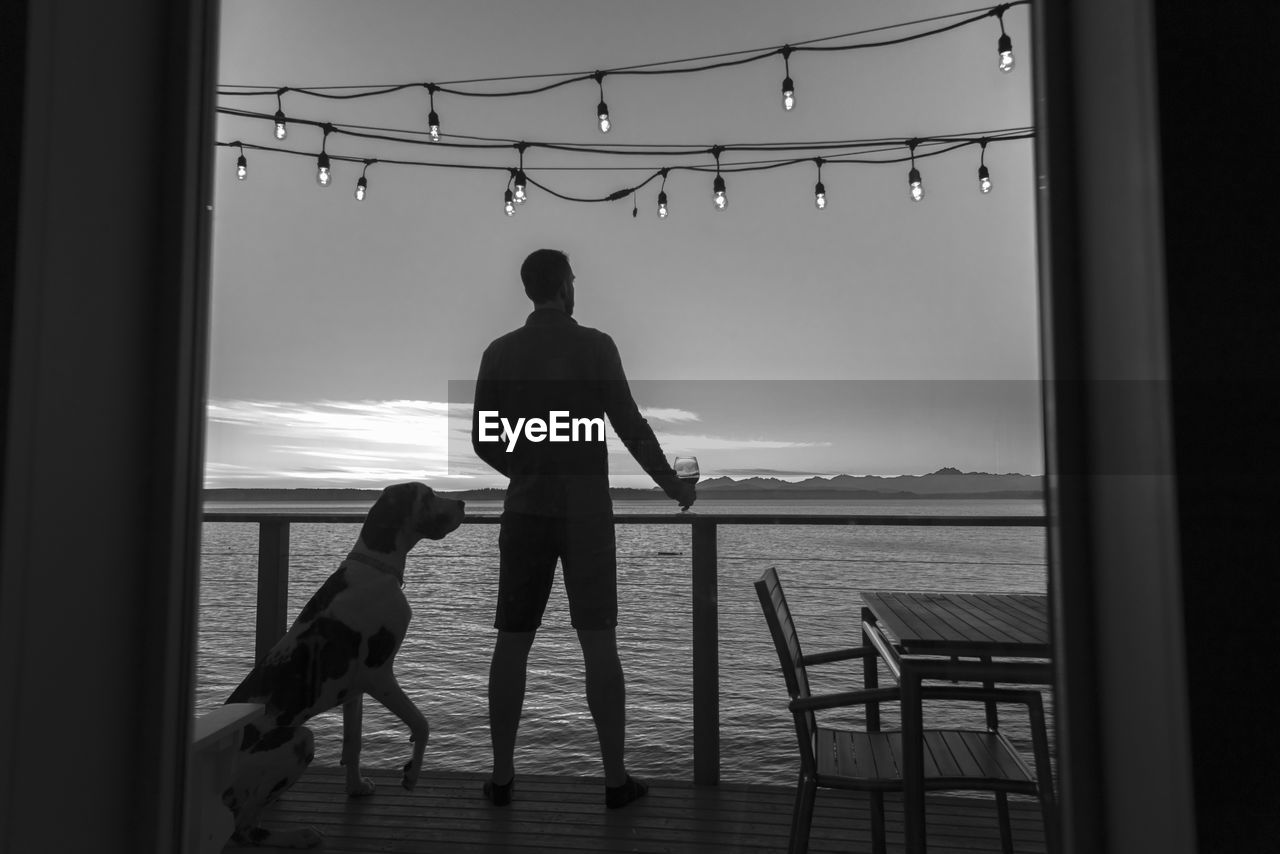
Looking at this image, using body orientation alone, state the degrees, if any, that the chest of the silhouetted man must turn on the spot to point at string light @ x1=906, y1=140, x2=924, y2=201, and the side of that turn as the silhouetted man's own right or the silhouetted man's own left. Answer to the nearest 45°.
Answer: approximately 90° to the silhouetted man's own right

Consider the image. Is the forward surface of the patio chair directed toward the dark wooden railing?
no

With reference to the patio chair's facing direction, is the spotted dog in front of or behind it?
behind

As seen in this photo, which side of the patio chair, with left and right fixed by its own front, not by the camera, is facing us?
right

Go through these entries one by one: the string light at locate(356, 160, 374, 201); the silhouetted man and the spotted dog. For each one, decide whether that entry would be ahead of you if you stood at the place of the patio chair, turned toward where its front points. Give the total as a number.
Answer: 0

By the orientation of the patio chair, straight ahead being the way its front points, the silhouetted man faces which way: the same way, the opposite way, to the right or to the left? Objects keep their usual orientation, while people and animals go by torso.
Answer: to the left

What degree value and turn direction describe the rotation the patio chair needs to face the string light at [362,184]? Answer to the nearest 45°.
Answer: approximately 180°

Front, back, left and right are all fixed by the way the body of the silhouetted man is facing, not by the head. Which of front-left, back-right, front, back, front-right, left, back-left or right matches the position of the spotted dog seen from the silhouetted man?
left

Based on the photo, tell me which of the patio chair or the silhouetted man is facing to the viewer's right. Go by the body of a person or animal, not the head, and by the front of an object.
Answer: the patio chair

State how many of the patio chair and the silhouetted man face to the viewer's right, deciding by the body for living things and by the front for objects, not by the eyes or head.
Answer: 1

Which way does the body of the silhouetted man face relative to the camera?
away from the camera
